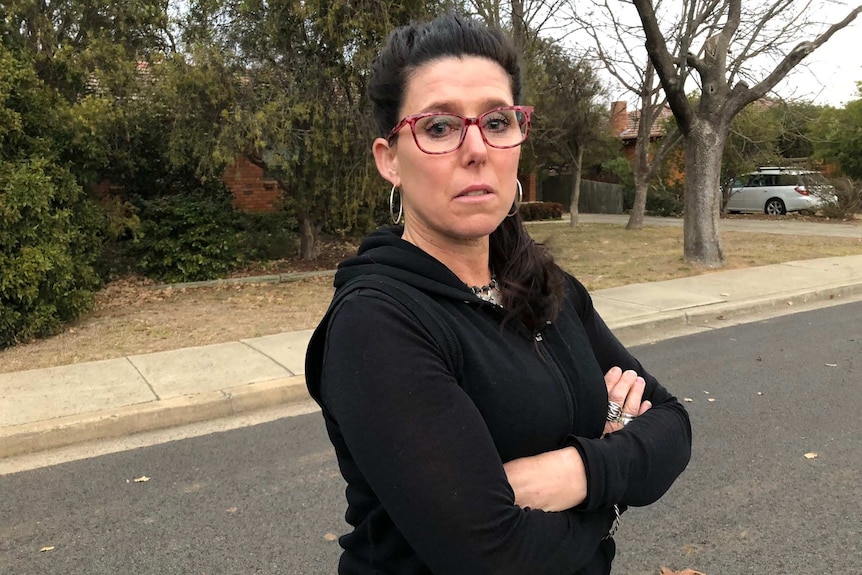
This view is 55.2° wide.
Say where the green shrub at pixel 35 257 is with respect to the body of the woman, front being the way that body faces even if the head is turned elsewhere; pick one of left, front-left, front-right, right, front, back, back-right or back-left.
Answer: back

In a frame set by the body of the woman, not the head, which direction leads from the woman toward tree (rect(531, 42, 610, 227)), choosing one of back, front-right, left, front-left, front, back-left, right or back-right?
back-left

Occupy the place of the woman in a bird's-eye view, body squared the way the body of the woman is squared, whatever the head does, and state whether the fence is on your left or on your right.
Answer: on your left

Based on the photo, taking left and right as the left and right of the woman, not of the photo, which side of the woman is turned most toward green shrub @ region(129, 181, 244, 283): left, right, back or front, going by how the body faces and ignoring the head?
back

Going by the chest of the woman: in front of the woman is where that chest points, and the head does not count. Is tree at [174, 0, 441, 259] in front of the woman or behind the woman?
behind

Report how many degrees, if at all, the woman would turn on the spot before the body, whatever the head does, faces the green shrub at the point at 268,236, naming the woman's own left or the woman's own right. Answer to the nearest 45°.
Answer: approximately 135° to the woman's own left

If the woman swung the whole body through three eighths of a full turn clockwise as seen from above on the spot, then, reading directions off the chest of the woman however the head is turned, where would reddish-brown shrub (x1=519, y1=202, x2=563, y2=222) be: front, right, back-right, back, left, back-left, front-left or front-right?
right
